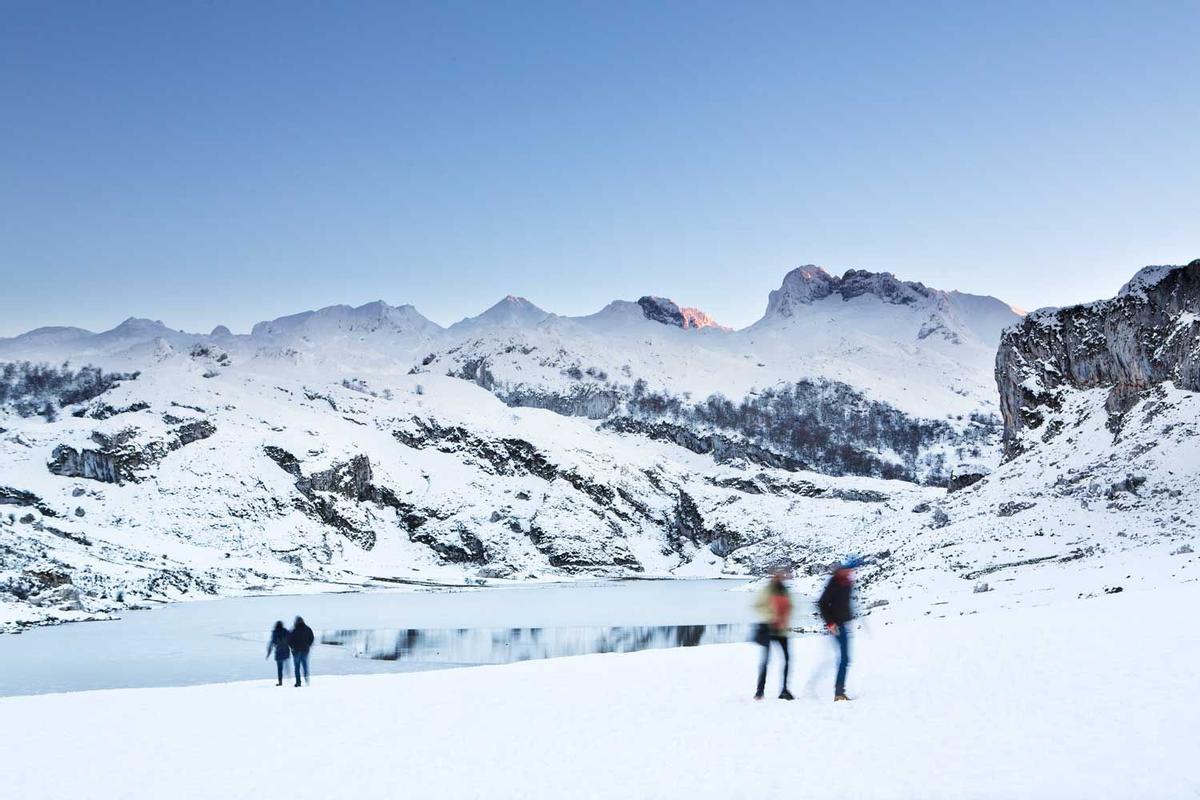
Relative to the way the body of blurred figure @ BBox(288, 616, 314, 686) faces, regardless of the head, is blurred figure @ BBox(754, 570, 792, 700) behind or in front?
behind

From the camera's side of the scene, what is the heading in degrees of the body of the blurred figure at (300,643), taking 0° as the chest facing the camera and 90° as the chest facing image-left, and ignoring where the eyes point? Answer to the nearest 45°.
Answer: approximately 180°
